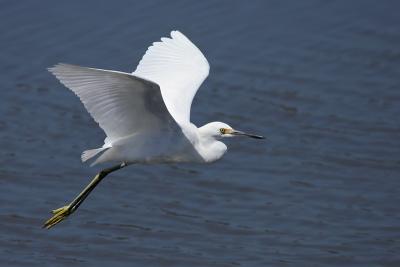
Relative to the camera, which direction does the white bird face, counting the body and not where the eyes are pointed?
to the viewer's right
